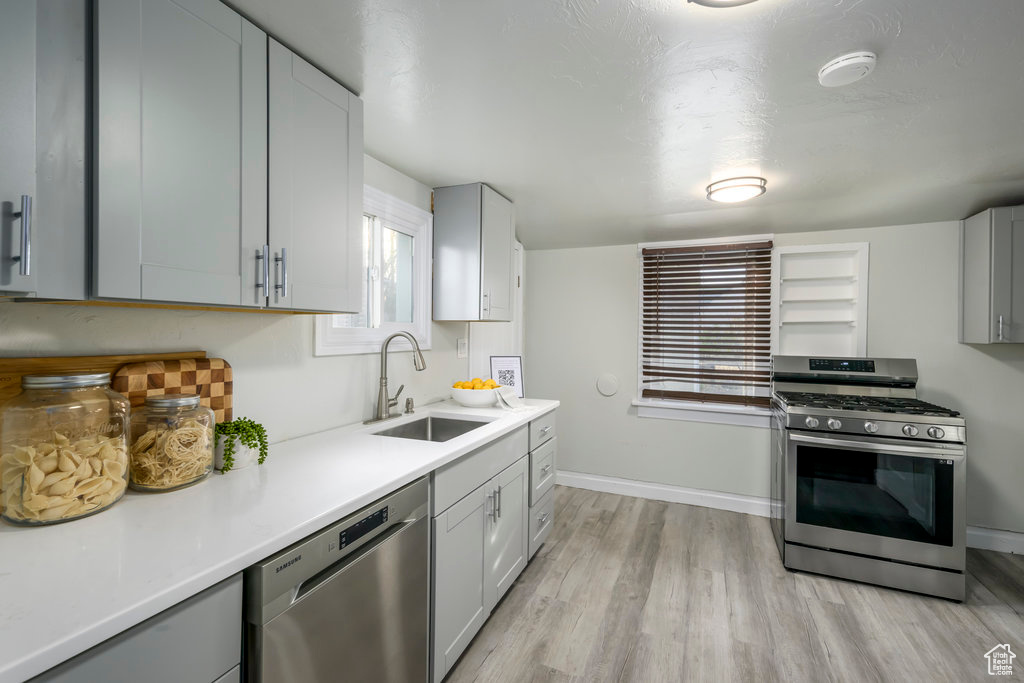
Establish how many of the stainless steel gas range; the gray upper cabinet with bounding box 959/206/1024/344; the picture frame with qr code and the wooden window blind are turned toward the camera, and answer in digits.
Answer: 4

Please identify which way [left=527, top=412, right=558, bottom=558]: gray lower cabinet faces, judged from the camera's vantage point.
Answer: facing the viewer and to the right of the viewer

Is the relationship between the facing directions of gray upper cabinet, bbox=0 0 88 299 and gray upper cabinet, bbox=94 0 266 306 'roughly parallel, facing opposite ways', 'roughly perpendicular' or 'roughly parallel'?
roughly parallel

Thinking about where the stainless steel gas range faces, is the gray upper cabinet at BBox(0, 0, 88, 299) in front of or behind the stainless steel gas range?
in front

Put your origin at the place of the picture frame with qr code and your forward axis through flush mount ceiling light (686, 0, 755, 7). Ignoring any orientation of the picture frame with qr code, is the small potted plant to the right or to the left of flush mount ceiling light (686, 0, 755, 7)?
right

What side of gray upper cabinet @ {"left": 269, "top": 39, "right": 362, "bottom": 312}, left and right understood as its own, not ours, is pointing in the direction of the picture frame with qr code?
left

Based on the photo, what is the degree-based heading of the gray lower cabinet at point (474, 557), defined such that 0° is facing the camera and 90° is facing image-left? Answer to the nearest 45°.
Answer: approximately 315°

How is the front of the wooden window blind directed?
toward the camera

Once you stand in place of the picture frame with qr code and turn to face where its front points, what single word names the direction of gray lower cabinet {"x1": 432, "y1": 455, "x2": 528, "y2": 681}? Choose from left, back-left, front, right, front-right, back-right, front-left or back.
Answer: front

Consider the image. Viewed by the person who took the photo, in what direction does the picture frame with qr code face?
facing the viewer

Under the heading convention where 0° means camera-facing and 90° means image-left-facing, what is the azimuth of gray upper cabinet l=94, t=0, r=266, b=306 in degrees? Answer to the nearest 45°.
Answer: approximately 315°

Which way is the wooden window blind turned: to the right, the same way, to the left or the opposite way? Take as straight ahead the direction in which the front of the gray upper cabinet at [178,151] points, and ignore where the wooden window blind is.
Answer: to the right

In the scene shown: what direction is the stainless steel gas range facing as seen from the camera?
toward the camera
